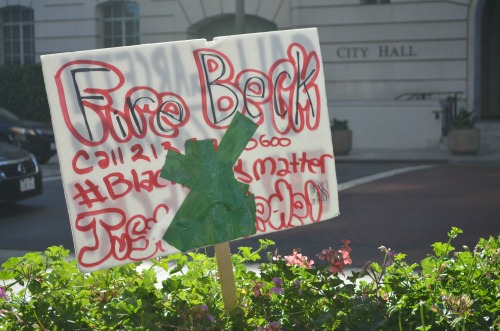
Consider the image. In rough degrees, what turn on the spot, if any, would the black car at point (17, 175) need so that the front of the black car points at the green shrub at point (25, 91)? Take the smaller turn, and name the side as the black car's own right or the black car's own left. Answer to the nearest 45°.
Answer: approximately 135° to the black car's own left

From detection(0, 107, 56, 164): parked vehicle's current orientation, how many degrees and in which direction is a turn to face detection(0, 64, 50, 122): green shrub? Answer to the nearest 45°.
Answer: approximately 135° to its left

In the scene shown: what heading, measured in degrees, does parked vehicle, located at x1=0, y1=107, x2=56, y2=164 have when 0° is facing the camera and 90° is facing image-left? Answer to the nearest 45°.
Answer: approximately 315°

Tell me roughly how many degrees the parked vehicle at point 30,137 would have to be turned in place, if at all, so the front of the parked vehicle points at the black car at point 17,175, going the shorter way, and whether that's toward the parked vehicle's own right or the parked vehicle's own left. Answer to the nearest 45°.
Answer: approximately 45° to the parked vehicle's own right

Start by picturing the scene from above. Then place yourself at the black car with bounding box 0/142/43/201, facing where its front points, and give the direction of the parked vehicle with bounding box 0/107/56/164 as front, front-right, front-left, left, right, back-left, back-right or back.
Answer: back-left

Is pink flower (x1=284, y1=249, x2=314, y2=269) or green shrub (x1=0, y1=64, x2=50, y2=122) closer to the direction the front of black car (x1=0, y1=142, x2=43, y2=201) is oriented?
the pink flower

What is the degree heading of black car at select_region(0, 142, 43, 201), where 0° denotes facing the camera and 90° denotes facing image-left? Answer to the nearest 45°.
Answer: approximately 315°

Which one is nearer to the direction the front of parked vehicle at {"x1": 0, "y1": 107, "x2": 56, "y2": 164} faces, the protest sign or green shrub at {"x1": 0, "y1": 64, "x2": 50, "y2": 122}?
the protest sign

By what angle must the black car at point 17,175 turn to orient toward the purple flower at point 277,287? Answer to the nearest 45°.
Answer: approximately 45° to its right
